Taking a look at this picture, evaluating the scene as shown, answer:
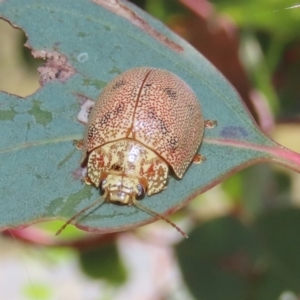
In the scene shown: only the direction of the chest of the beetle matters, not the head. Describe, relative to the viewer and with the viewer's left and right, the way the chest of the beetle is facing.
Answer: facing the viewer
